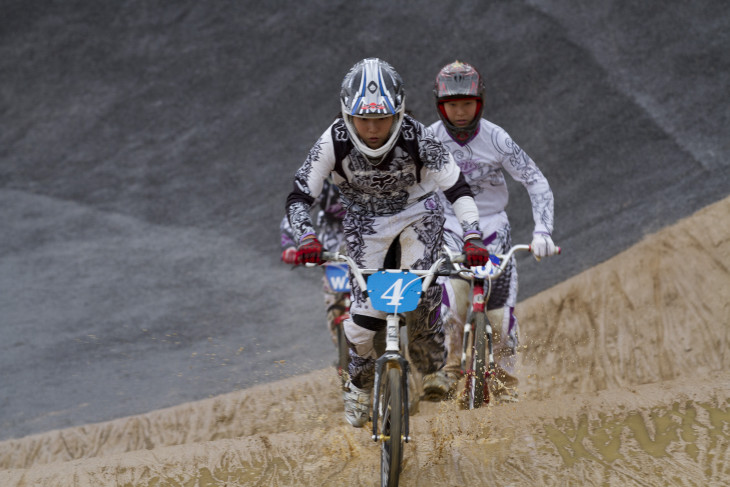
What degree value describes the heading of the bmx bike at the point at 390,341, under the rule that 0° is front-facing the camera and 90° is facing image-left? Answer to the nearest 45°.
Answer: approximately 0°
